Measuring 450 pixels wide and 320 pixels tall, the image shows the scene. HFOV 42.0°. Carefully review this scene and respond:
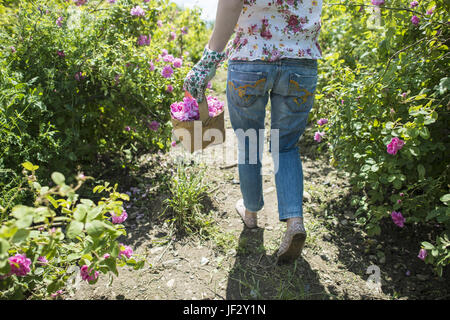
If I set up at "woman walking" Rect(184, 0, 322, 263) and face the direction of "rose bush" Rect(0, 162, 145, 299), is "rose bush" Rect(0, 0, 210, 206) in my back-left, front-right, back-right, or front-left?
front-right

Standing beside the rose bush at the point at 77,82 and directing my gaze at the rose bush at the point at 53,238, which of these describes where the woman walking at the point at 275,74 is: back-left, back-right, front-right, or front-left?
front-left

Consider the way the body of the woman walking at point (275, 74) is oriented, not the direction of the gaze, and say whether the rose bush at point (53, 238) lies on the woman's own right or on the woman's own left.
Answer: on the woman's own left

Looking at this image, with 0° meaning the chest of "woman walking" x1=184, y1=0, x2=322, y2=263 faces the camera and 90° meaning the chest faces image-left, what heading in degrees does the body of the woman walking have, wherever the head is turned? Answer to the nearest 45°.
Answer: approximately 180°

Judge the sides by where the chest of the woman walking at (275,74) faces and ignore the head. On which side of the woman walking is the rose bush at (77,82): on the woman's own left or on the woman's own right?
on the woman's own left
